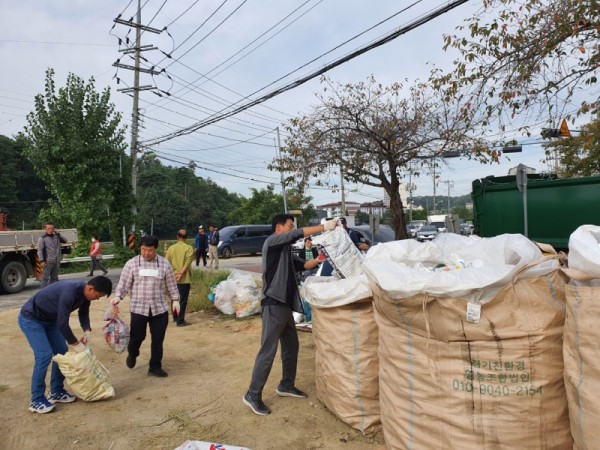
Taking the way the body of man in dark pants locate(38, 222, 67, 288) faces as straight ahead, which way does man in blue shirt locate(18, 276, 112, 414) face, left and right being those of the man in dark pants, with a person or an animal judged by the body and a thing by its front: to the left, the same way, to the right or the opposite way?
to the left

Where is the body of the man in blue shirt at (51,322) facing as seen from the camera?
to the viewer's right

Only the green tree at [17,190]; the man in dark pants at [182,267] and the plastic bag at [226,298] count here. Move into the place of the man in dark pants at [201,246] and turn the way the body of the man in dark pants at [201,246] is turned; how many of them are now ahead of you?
2

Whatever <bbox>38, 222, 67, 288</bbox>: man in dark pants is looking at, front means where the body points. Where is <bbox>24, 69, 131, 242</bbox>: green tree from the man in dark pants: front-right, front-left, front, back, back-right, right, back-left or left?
back

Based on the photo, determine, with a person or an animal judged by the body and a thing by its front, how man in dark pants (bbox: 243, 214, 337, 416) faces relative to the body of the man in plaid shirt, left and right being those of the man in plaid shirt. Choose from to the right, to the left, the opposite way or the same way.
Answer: to the left

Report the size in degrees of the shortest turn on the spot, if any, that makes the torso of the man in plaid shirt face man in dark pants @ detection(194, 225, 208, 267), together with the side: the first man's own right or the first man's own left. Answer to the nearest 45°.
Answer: approximately 180°

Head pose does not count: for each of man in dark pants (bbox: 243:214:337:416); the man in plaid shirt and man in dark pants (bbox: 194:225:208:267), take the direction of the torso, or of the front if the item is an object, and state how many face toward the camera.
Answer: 2

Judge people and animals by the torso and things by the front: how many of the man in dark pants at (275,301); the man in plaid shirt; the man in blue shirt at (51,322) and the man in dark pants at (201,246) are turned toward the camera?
2

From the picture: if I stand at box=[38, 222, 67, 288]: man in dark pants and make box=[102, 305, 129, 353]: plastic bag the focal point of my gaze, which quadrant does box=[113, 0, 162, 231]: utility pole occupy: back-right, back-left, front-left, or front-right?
back-left

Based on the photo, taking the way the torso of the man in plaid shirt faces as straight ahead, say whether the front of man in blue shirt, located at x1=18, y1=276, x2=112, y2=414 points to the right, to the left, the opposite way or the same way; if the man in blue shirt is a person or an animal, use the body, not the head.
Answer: to the left

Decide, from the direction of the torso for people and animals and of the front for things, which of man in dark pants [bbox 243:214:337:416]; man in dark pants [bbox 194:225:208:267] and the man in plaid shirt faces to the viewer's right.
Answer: man in dark pants [bbox 243:214:337:416]

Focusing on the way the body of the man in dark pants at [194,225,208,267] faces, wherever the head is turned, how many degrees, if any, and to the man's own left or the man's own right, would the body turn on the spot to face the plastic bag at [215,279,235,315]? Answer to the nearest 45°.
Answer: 0° — they already face it

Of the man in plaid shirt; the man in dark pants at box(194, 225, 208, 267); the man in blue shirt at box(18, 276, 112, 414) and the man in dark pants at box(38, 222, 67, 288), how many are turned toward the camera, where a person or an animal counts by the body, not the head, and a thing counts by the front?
3

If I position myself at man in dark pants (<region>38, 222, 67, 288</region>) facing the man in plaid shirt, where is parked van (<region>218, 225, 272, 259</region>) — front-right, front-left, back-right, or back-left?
back-left

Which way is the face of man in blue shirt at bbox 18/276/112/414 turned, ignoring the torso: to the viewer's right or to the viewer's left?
to the viewer's right

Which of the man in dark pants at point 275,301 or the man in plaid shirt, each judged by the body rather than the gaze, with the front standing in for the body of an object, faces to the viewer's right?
the man in dark pants
